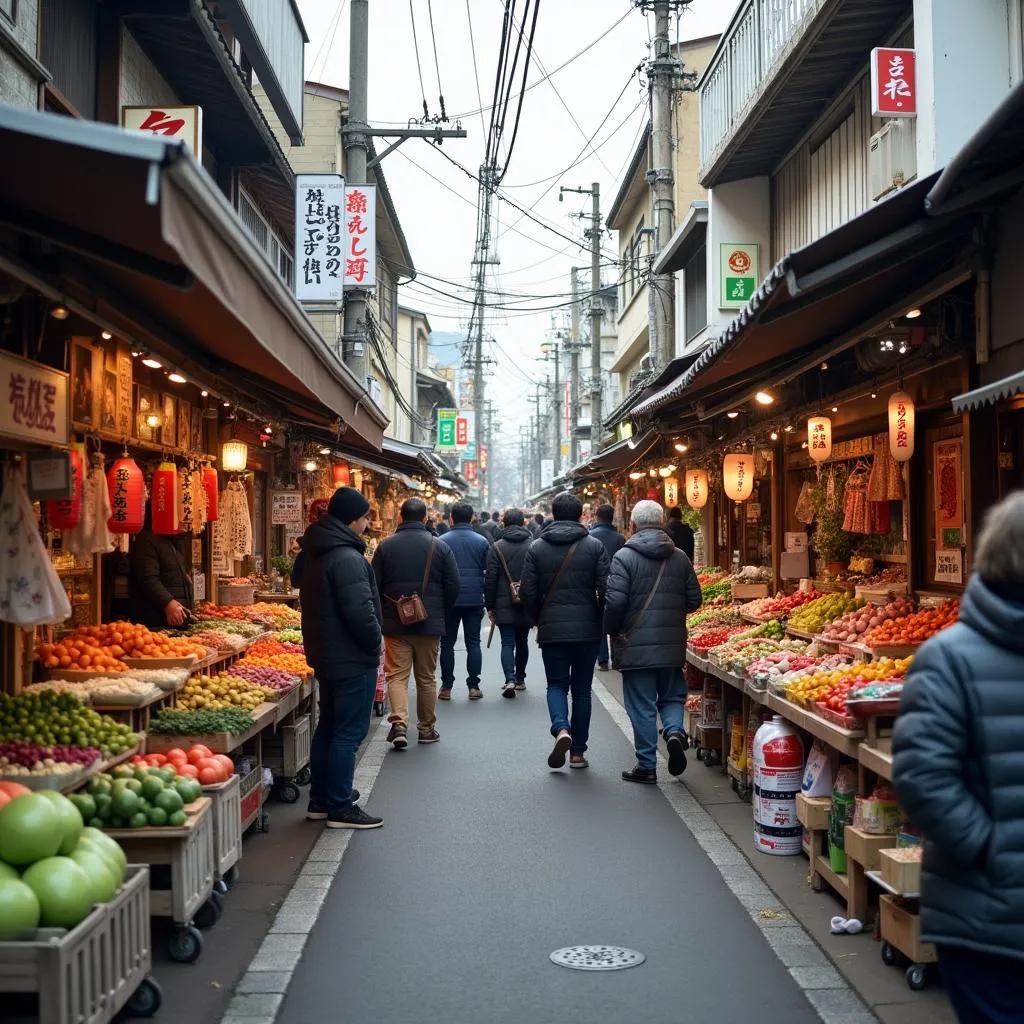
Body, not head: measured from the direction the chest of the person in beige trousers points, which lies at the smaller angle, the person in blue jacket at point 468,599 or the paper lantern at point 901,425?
the person in blue jacket

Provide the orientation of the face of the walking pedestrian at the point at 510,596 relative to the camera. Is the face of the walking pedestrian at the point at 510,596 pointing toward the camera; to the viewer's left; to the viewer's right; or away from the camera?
away from the camera

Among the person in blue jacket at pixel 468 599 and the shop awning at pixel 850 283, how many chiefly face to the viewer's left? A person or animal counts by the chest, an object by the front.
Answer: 1

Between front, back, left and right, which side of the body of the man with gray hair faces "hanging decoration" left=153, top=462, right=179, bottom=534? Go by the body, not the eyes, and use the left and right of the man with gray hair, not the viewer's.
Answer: left

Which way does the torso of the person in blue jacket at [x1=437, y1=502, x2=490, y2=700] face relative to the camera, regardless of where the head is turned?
away from the camera

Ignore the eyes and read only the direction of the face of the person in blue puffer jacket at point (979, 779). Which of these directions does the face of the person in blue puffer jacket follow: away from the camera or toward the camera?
away from the camera

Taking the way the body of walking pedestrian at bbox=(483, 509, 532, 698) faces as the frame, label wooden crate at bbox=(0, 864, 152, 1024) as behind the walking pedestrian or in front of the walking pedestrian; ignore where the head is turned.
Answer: behind

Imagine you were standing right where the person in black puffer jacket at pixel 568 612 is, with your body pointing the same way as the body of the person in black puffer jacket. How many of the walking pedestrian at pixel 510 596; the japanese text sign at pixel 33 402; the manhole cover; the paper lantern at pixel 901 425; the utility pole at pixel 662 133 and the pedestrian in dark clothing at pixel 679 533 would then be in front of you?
3

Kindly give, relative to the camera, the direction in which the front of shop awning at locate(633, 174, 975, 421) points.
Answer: facing to the left of the viewer

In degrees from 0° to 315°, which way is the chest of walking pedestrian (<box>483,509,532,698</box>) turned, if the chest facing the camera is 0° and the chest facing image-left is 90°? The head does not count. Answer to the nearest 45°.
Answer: approximately 180°

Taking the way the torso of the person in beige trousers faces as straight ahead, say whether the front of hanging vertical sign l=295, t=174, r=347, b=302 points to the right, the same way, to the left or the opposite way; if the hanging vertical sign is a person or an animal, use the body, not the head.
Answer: the opposite way

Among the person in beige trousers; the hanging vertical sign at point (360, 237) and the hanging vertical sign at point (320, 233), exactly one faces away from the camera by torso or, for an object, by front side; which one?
the person in beige trousers

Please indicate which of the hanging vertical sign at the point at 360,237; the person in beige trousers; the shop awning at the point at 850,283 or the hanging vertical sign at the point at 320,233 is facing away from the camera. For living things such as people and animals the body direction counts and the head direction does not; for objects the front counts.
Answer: the person in beige trousers
